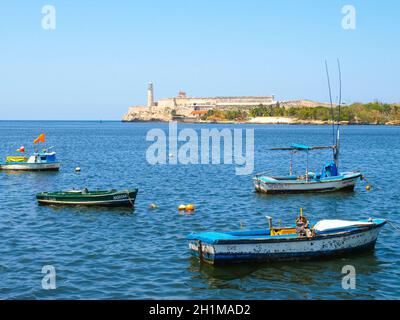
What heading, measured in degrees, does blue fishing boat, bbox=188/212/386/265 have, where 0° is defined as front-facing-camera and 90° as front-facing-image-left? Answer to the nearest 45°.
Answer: approximately 225°

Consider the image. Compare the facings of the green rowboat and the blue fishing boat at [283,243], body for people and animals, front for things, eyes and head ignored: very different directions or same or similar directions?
same or similar directions

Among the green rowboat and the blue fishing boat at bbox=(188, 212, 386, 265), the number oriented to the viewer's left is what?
0

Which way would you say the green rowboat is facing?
to the viewer's right

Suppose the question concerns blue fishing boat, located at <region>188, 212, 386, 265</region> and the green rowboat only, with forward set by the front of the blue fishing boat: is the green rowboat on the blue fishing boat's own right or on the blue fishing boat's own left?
on the blue fishing boat's own left

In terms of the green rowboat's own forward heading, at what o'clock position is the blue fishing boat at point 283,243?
The blue fishing boat is roughly at 2 o'clock from the green rowboat.
